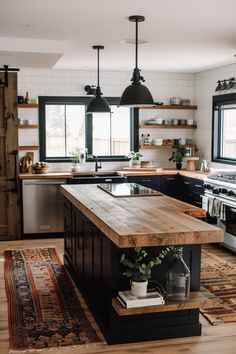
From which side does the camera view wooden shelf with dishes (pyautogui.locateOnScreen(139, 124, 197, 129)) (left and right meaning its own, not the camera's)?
front

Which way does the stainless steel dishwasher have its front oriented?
toward the camera

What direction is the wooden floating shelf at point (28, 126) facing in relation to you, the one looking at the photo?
facing the viewer

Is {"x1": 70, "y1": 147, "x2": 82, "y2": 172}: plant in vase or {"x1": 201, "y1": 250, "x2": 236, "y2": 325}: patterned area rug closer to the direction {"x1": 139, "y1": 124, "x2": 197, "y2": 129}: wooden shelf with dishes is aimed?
the patterned area rug

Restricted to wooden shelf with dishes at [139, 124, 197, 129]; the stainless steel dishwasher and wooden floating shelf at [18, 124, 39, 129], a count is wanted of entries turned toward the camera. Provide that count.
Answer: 3

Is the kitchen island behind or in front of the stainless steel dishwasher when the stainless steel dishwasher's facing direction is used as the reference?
in front

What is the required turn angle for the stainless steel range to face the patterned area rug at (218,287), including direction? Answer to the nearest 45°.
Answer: approximately 45° to its left

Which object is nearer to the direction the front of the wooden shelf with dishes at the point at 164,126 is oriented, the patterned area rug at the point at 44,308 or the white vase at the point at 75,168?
the patterned area rug

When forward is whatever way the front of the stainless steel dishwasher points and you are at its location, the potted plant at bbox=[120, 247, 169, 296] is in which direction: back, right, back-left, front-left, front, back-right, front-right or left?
front

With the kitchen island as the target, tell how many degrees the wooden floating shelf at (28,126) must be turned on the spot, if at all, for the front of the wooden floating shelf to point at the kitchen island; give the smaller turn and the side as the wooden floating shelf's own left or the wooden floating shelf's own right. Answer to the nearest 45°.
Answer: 0° — it already faces it

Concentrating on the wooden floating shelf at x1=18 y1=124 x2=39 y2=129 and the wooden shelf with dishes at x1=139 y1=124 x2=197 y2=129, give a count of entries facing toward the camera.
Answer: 2

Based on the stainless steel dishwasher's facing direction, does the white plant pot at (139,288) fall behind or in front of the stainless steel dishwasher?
in front

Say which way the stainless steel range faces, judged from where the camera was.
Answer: facing the viewer and to the left of the viewer

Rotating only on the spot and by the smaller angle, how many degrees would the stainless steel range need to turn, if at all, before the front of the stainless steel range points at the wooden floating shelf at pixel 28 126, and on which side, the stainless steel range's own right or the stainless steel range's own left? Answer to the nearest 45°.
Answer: approximately 45° to the stainless steel range's own right

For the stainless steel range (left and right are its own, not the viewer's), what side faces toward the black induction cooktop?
front

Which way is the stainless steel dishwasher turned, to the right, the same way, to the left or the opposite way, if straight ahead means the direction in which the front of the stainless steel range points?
to the left
